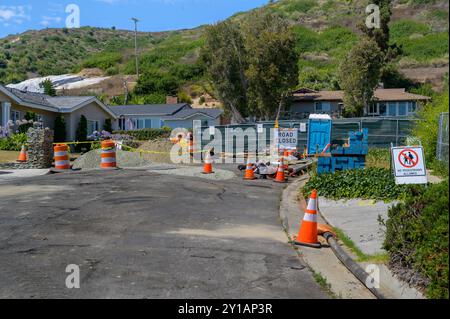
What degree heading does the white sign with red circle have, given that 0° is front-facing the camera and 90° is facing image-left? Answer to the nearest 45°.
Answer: approximately 0°

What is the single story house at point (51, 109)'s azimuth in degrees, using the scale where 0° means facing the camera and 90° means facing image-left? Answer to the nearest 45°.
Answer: approximately 315°

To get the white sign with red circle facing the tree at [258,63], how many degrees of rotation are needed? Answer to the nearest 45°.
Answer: approximately 180°

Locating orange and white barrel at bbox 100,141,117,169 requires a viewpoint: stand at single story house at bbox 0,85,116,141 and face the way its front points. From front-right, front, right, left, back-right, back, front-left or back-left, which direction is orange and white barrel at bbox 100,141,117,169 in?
front-right

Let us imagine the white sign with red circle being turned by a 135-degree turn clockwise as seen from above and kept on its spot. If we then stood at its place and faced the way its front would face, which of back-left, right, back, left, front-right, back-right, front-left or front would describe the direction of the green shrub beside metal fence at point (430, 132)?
front-right

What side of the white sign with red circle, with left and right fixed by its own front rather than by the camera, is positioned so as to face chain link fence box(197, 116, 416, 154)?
back

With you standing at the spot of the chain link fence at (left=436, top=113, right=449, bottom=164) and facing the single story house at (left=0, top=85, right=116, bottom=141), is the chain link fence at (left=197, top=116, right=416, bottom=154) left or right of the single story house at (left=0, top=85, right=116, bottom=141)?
right
